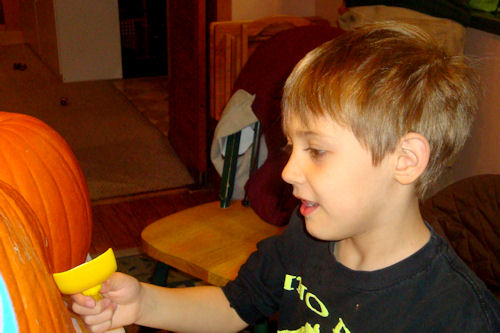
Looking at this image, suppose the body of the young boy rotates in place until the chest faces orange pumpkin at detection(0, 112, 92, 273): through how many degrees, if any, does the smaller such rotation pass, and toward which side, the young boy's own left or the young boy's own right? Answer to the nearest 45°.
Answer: approximately 90° to the young boy's own right

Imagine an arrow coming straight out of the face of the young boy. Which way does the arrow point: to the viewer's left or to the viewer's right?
to the viewer's left

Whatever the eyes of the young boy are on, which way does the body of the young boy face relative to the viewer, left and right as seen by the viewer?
facing the viewer and to the left of the viewer
